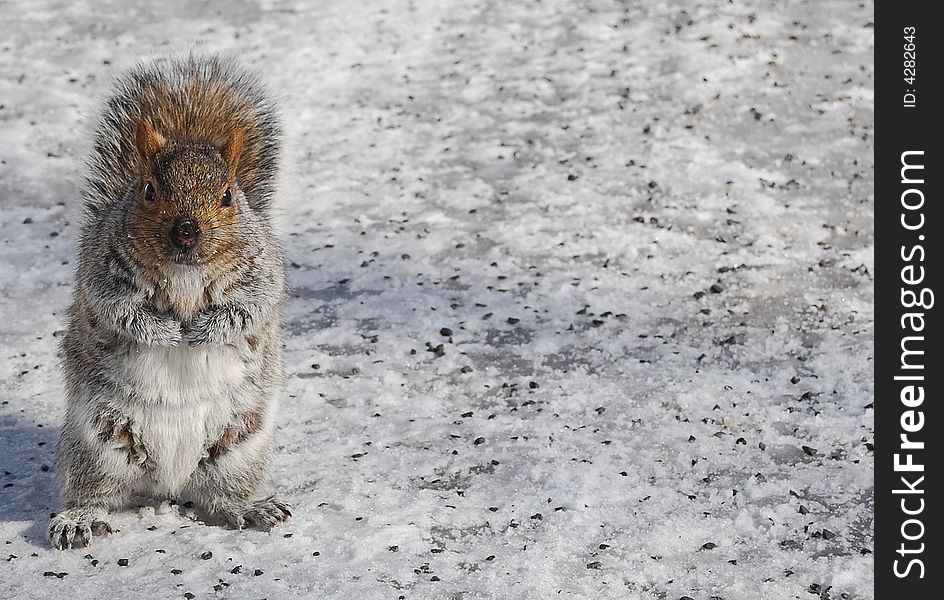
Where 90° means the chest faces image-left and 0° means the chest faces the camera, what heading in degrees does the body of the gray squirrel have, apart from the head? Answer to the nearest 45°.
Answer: approximately 0°
